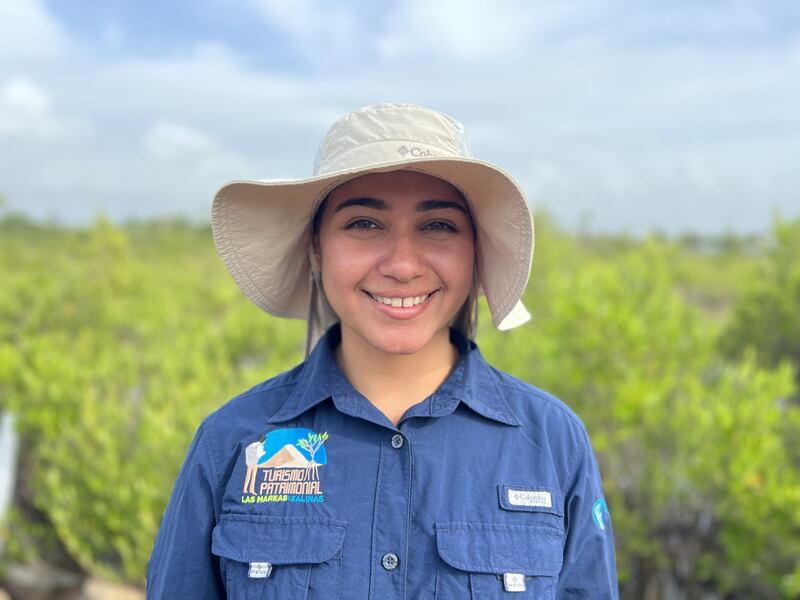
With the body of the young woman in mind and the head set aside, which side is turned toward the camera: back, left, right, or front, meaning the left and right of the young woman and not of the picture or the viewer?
front
